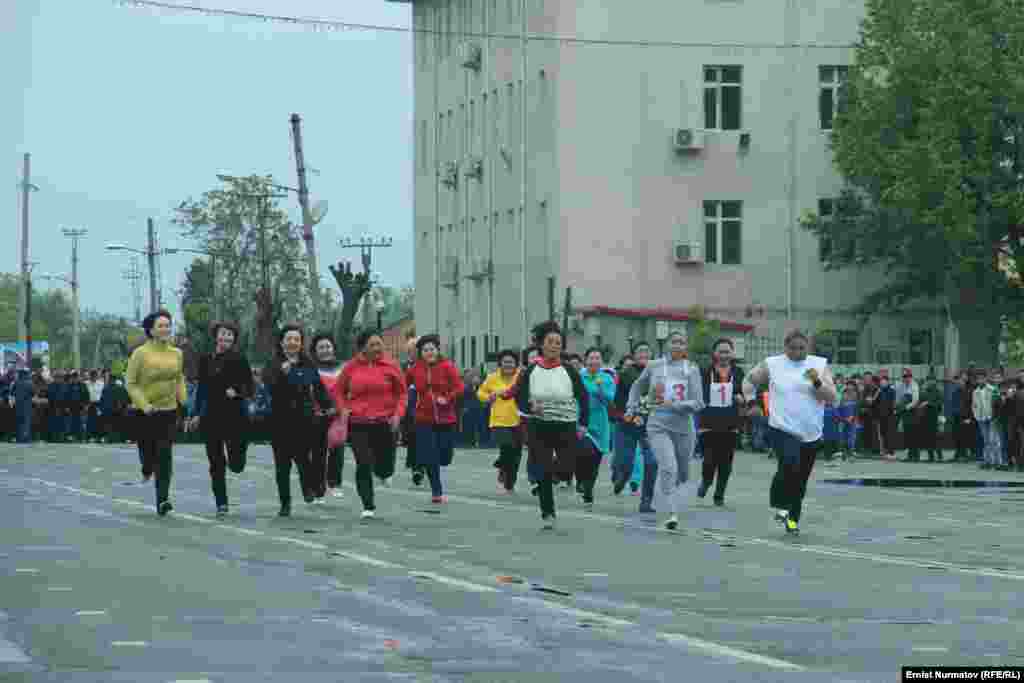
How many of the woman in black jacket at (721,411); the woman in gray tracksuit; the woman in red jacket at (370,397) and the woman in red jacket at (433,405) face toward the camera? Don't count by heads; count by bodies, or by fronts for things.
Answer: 4

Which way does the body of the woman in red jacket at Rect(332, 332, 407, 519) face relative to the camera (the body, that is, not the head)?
toward the camera

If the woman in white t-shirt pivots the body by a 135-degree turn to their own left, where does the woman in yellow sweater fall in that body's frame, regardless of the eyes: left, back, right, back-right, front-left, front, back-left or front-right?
back-left

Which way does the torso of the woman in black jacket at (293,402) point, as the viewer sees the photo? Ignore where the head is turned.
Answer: toward the camera

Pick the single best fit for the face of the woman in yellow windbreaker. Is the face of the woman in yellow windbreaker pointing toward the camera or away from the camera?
toward the camera

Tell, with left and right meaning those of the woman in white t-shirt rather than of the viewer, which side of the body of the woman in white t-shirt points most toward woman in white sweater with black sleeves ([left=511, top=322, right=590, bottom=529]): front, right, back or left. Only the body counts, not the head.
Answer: right

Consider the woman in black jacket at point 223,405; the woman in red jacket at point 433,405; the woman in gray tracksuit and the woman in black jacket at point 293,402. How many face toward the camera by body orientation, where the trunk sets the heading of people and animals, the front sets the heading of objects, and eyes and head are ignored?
4

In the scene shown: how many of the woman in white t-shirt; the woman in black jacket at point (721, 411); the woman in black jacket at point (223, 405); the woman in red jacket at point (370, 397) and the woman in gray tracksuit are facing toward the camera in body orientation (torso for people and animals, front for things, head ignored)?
5

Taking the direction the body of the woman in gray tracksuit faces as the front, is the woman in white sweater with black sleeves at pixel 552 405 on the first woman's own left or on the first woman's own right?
on the first woman's own right

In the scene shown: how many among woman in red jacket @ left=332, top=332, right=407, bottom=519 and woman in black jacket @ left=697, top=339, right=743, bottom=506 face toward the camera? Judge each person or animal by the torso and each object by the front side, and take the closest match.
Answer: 2

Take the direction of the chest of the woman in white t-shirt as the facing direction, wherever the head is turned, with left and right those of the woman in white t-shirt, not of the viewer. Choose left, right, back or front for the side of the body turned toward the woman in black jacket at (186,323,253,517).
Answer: right

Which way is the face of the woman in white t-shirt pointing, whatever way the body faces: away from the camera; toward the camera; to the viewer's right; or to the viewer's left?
toward the camera

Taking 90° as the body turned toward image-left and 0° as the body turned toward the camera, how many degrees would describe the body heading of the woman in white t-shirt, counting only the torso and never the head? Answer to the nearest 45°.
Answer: approximately 0°
